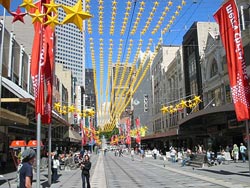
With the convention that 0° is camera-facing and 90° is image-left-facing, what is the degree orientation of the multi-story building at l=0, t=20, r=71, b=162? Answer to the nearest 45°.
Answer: approximately 270°

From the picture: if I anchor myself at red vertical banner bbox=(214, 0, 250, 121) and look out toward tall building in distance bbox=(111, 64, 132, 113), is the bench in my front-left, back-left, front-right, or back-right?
front-right

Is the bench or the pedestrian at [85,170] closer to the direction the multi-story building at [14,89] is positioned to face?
the bench

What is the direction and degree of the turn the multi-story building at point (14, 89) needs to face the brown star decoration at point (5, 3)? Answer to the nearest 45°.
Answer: approximately 90° to its right

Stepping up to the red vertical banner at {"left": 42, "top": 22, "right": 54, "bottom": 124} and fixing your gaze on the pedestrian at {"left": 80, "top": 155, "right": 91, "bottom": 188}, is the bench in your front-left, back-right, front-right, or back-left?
front-left

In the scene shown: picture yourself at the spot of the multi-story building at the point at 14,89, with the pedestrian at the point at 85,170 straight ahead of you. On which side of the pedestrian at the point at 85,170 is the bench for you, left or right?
left

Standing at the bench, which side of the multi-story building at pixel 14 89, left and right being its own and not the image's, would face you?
front

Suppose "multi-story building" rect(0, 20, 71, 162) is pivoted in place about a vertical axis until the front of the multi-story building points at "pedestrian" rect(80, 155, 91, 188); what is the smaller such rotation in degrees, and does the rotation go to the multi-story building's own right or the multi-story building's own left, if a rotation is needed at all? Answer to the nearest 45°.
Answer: approximately 90° to the multi-story building's own right

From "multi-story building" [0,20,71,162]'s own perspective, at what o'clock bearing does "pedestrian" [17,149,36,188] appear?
The pedestrian is roughly at 3 o'clock from the multi-story building.

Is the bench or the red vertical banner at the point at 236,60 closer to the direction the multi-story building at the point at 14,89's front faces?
the bench

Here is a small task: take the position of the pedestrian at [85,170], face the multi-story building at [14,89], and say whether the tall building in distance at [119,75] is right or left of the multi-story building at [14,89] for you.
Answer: right
